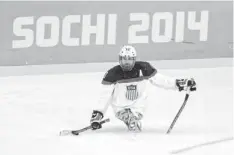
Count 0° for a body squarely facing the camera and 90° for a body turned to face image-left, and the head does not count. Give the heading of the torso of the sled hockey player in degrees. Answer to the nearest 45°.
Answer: approximately 0°
